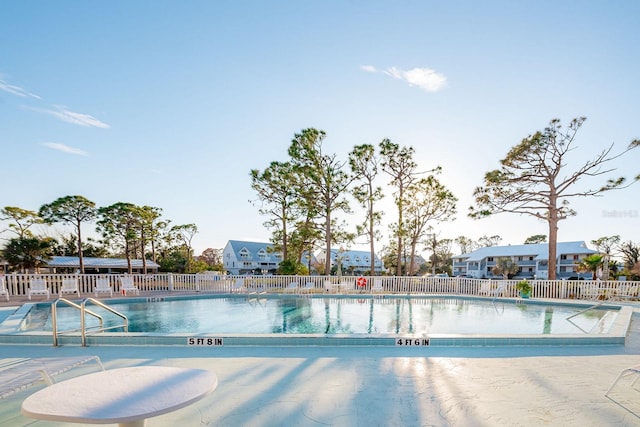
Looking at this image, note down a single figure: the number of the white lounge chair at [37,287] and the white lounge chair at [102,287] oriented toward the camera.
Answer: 2

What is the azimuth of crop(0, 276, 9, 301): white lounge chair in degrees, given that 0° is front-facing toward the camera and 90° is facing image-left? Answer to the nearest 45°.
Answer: approximately 315°

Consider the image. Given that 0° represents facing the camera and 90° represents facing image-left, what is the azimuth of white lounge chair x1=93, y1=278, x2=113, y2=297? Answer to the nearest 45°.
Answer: approximately 0°

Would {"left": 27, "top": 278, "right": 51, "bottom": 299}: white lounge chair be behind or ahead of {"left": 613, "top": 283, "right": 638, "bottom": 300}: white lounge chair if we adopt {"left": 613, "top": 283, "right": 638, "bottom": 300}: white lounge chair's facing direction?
ahead

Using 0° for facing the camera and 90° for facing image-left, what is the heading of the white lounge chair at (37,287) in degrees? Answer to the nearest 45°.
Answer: approximately 0°

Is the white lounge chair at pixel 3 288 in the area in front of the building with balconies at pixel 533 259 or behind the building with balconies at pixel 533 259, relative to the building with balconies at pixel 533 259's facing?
in front
